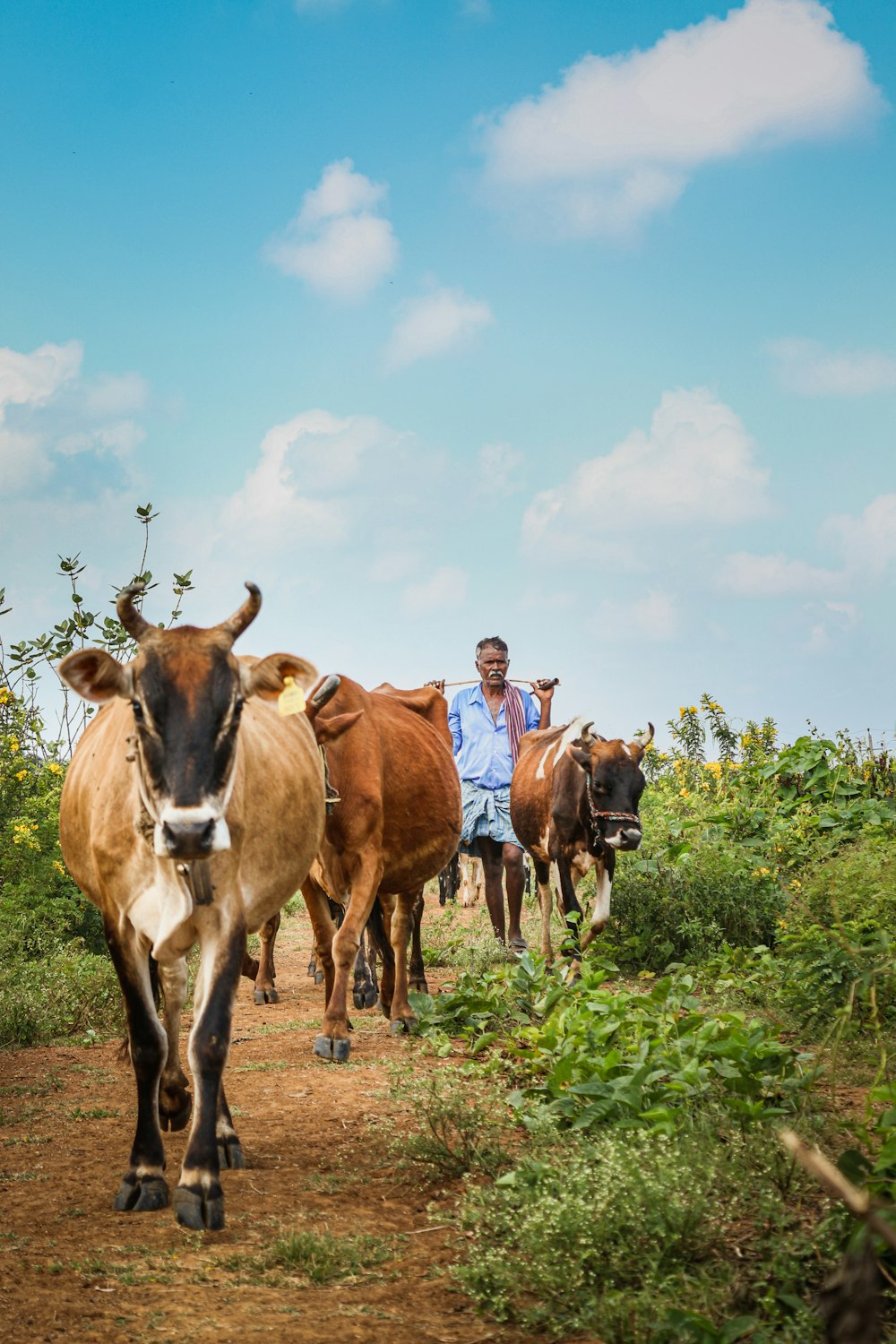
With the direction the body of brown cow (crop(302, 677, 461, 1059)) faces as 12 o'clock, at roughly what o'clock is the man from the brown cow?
The man is roughly at 5 o'clock from the brown cow.

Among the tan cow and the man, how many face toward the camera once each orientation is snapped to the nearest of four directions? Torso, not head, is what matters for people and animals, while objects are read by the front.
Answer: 2

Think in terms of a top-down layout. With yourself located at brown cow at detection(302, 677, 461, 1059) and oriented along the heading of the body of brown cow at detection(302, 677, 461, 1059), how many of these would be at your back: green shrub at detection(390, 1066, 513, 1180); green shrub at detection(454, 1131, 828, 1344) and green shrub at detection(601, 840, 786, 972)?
1

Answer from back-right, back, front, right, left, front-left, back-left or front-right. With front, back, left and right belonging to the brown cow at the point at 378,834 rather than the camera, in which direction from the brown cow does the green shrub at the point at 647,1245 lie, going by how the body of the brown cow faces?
front-left

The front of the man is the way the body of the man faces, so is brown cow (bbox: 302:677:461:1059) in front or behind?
in front

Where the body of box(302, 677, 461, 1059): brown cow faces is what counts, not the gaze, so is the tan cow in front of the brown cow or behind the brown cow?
in front

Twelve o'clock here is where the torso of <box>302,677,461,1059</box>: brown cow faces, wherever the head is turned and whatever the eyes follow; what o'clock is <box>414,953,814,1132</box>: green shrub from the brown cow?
The green shrub is roughly at 10 o'clock from the brown cow.

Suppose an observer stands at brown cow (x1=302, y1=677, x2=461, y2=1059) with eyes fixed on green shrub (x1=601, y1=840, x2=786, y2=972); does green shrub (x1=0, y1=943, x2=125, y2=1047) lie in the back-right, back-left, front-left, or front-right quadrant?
back-left

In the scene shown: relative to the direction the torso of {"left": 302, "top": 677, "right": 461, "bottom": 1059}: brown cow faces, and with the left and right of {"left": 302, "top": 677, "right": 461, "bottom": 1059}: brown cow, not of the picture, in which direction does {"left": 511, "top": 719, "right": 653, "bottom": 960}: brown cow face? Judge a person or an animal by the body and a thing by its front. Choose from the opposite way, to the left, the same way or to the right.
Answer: to the left

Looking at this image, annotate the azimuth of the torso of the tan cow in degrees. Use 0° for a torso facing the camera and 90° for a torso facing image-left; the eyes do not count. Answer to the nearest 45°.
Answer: approximately 0°
